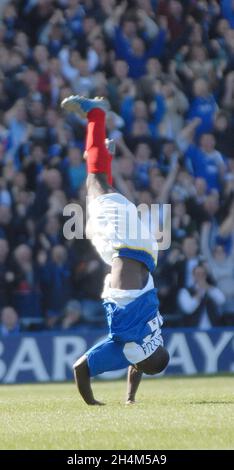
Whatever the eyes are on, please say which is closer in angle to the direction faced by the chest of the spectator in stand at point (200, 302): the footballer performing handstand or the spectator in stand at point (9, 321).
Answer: the footballer performing handstand

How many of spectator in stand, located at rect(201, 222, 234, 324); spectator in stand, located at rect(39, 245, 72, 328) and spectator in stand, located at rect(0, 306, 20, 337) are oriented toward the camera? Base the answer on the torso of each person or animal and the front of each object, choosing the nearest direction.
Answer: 3

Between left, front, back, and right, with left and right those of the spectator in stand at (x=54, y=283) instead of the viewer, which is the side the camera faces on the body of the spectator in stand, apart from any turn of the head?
front

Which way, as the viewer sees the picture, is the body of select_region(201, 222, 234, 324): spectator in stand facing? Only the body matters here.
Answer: toward the camera

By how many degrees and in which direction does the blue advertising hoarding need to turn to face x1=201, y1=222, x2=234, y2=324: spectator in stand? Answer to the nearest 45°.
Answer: approximately 135° to its left

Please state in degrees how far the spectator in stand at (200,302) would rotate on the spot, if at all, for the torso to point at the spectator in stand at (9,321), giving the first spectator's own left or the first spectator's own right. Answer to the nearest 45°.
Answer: approximately 90° to the first spectator's own right

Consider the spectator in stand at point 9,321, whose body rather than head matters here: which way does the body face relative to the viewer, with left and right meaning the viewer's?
facing the viewer

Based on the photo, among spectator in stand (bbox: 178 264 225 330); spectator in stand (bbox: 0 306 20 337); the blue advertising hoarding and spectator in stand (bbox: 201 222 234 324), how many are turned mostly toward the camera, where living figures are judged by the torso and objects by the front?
4
